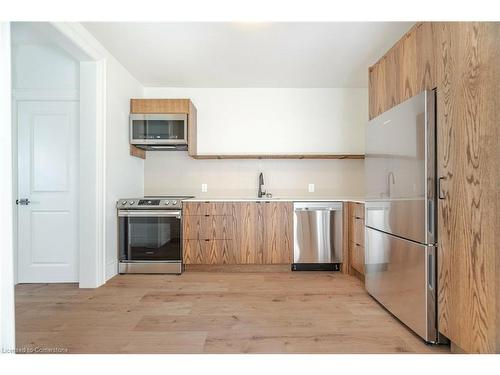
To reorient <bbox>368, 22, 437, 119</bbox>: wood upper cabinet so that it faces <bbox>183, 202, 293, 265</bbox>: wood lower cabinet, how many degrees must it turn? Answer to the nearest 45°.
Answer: approximately 45° to its right

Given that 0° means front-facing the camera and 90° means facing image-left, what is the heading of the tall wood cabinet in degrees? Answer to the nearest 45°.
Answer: approximately 45°

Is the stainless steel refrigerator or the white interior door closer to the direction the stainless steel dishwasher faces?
the stainless steel refrigerator

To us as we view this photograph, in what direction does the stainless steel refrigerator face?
facing the viewer and to the left of the viewer

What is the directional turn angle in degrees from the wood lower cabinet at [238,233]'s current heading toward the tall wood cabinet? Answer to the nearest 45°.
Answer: approximately 45° to its left

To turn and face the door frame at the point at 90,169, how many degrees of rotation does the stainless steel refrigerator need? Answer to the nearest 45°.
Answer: approximately 45° to its right

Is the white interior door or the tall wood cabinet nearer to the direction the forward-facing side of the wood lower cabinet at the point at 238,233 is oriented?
the tall wood cabinet

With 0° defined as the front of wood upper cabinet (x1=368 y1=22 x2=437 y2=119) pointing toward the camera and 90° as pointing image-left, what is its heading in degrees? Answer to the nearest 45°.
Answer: approximately 45°

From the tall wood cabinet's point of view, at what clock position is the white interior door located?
The white interior door is roughly at 1 o'clock from the tall wood cabinet.

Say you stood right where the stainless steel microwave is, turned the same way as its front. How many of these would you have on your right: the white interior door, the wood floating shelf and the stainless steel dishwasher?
1

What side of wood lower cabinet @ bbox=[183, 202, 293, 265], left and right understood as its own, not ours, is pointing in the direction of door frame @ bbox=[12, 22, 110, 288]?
right

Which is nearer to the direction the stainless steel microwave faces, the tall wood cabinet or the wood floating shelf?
the tall wood cabinet

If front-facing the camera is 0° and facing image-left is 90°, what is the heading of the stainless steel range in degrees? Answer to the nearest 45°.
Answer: approximately 0°

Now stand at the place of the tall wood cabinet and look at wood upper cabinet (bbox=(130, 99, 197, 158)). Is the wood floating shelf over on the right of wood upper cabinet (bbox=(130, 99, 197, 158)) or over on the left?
right

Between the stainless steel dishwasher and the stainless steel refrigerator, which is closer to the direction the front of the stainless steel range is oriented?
the stainless steel refrigerator
